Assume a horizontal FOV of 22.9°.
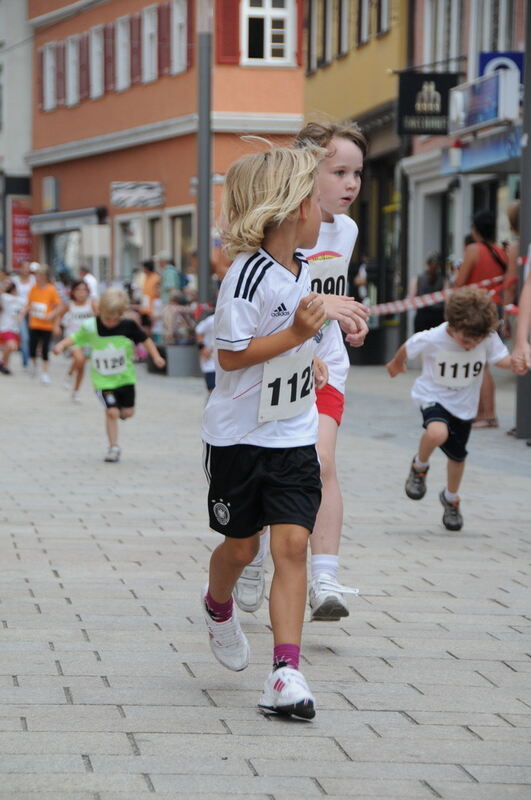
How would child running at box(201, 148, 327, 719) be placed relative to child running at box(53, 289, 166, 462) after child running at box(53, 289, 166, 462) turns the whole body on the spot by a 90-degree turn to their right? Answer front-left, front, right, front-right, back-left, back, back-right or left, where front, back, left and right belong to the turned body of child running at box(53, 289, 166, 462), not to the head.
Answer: left

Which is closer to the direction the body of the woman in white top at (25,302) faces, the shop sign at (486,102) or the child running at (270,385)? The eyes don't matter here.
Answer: the child running

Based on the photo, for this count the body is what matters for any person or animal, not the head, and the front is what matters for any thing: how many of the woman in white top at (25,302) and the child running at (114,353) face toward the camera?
2

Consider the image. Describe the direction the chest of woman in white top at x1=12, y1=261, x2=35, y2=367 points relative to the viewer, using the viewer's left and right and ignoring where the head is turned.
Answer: facing the viewer

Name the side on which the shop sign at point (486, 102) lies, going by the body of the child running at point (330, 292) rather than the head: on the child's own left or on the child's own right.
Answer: on the child's own left

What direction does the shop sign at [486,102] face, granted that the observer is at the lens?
facing the viewer and to the left of the viewer

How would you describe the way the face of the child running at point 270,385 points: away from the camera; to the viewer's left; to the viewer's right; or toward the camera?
to the viewer's right

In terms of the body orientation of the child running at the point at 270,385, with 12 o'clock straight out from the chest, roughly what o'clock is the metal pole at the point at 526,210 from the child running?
The metal pole is roughly at 8 o'clock from the child running.

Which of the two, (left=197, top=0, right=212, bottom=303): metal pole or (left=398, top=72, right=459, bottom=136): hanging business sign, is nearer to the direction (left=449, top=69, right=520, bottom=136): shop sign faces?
the metal pole

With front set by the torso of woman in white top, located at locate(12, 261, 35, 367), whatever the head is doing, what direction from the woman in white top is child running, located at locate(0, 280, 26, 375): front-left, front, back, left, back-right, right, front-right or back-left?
front

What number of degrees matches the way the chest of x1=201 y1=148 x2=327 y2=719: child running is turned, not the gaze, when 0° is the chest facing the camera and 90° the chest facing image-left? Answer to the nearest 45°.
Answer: approximately 315°

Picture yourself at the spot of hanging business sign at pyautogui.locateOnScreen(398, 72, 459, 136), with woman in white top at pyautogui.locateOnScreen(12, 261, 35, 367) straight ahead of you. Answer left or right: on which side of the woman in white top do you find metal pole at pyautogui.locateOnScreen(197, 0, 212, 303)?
left

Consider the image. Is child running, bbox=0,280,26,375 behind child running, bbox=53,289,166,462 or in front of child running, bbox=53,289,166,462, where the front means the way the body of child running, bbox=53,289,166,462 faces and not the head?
behind

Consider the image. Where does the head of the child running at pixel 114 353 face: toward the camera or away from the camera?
toward the camera

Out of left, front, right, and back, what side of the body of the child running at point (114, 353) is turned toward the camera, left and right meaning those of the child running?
front
